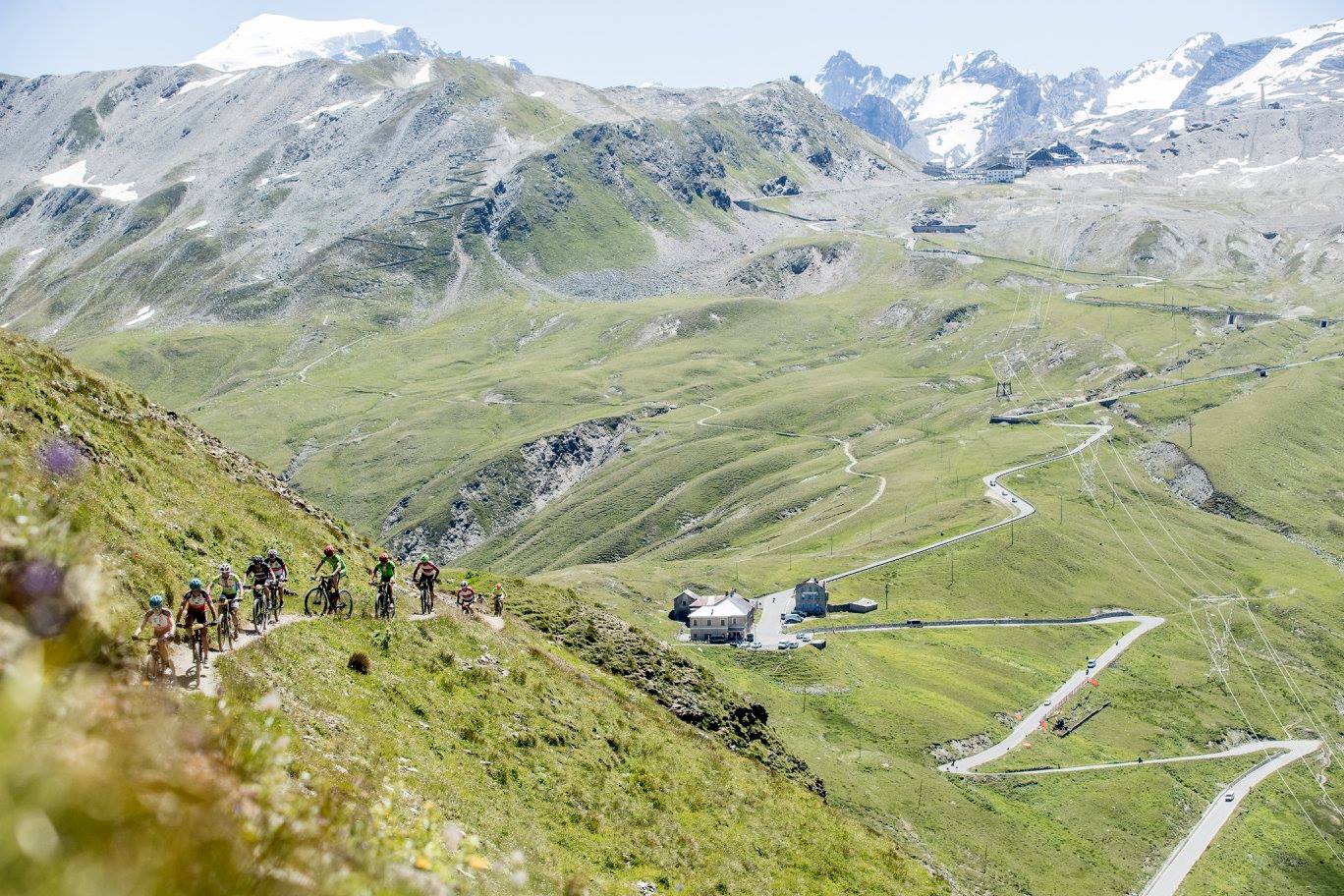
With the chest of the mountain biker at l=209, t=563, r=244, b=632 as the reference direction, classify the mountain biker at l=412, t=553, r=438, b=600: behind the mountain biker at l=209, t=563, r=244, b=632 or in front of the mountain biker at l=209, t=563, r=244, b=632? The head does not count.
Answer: behind

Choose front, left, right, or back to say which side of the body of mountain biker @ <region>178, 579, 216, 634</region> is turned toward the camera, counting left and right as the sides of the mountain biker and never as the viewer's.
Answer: front

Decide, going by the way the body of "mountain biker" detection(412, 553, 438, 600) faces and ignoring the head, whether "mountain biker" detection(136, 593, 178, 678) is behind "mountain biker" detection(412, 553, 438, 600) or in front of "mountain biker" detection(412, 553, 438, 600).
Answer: in front

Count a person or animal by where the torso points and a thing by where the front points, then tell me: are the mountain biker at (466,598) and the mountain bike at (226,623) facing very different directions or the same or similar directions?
same or similar directions

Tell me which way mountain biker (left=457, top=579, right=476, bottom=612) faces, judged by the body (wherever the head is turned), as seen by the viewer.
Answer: toward the camera

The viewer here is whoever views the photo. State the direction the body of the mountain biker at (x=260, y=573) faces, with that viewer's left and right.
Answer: facing the viewer

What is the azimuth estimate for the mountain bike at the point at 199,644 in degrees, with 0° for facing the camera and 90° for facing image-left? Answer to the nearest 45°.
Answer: approximately 0°
